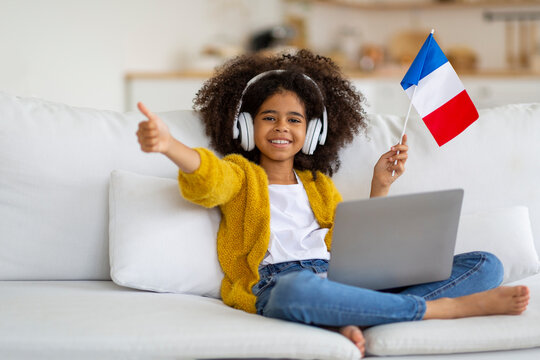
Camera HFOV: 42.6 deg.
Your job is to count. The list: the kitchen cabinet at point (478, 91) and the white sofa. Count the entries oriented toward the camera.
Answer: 2

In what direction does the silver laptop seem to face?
away from the camera

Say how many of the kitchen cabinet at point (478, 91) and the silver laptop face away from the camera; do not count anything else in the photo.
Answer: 1

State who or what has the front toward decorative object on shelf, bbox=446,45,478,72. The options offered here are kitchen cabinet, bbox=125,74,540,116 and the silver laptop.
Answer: the silver laptop

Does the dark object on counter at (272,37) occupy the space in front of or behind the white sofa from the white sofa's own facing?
behind

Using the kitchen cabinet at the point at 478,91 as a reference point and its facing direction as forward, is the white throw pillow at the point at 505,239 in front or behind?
in front

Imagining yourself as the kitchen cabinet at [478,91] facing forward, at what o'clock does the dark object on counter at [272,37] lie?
The dark object on counter is roughly at 3 o'clock from the kitchen cabinet.

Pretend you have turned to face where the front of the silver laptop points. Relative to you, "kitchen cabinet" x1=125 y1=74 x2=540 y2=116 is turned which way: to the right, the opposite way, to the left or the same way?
the opposite way

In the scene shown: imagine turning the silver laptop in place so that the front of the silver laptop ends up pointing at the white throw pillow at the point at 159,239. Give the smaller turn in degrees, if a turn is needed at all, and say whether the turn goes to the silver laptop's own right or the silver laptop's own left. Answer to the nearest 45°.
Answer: approximately 90° to the silver laptop's own left

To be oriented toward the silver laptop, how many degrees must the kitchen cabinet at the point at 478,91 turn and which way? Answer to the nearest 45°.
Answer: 0° — it already faces it

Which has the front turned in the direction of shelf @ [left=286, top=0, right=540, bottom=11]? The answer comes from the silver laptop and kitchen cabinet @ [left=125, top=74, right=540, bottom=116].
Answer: the silver laptop

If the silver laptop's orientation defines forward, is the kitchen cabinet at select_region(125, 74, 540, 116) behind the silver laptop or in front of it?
in front

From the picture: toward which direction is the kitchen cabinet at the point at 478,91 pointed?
toward the camera

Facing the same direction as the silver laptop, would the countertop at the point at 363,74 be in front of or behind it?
in front

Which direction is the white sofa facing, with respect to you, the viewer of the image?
facing the viewer
